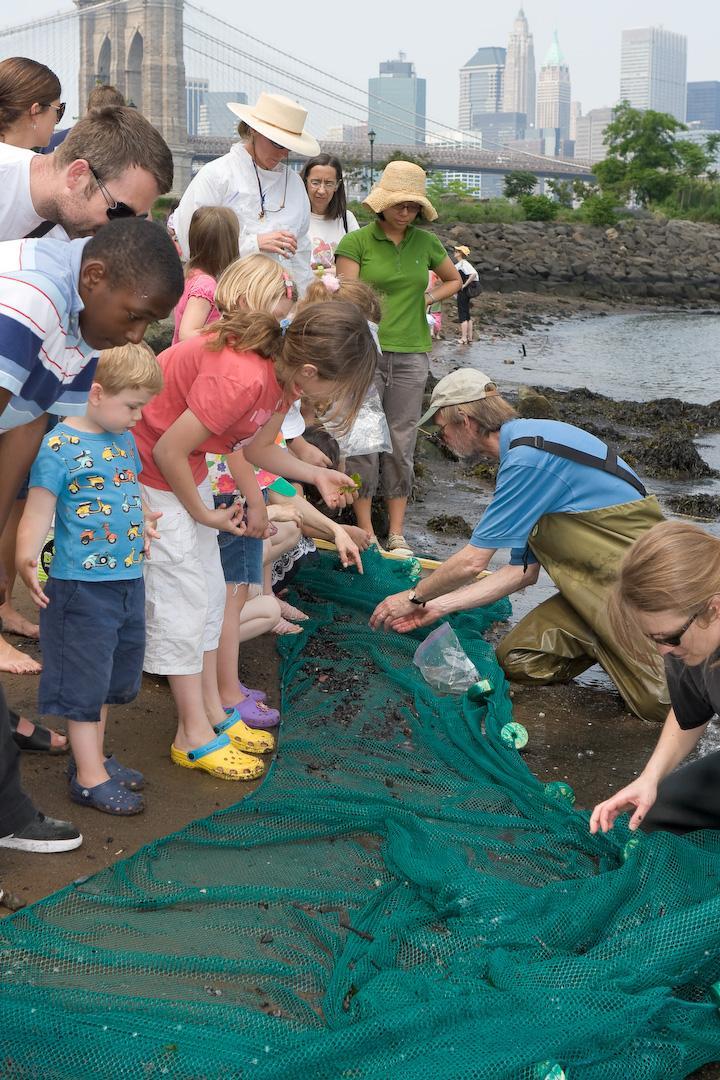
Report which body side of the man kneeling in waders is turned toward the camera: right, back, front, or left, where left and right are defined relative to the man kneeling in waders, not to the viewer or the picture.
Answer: left

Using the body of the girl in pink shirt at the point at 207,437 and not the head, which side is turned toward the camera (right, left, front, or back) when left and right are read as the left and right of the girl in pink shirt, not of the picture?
right

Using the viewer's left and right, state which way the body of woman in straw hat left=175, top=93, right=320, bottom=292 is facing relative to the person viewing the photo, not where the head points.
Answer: facing the viewer and to the right of the viewer

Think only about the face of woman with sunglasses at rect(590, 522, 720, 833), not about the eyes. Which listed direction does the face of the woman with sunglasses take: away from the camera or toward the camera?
toward the camera

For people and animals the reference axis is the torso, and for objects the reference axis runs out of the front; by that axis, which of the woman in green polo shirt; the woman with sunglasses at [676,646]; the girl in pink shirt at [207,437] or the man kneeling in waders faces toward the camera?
the woman in green polo shirt

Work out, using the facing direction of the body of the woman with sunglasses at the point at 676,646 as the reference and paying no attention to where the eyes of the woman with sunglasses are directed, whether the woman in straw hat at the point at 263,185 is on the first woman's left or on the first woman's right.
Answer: on the first woman's right

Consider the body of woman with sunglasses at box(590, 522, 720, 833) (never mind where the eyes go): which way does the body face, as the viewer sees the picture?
to the viewer's left

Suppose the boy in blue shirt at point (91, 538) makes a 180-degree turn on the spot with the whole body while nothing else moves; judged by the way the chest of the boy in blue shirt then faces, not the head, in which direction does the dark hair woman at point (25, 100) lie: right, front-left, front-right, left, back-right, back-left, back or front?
front-right

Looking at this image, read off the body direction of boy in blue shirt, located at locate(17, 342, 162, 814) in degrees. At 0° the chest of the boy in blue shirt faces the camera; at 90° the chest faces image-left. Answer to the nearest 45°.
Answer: approximately 315°
